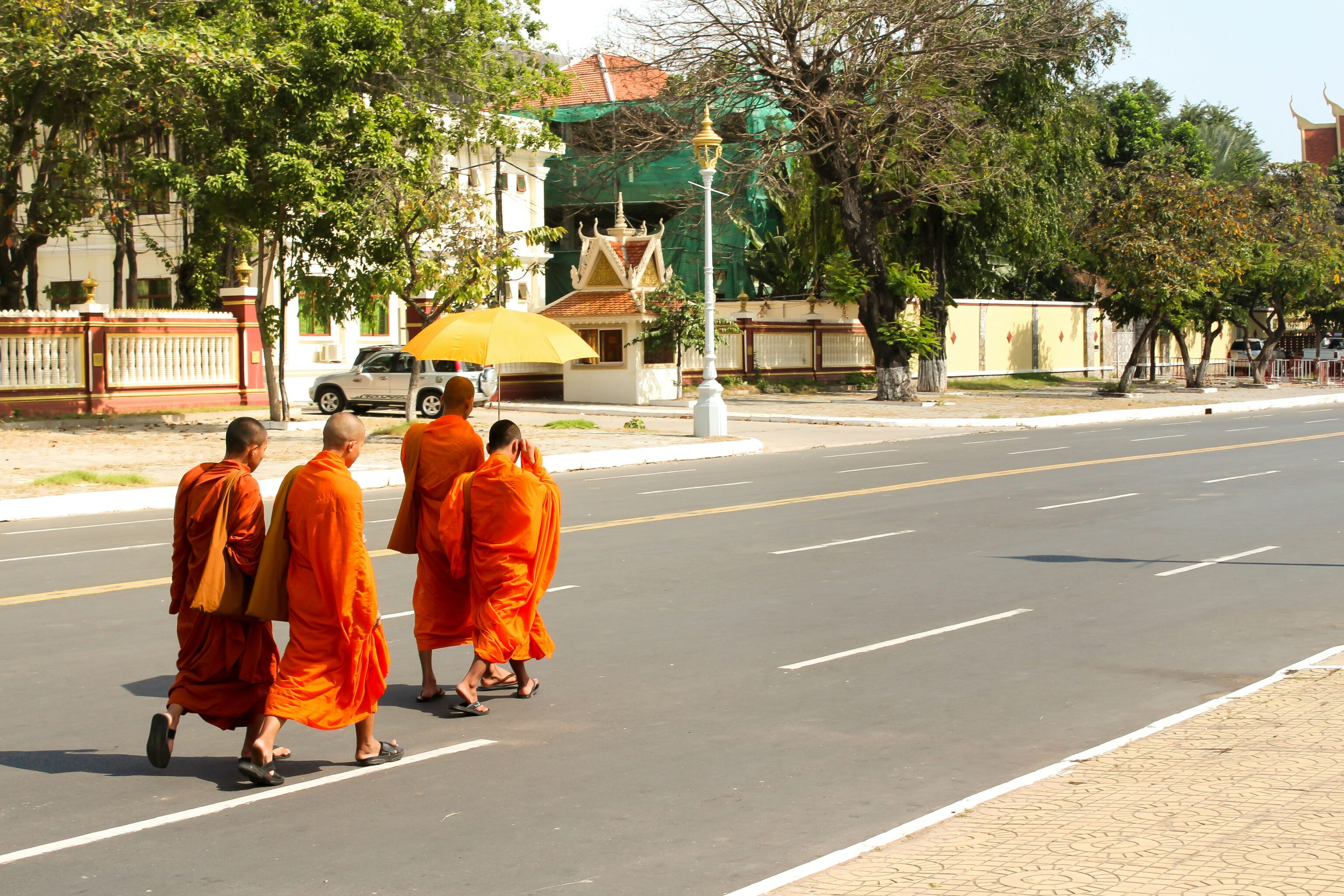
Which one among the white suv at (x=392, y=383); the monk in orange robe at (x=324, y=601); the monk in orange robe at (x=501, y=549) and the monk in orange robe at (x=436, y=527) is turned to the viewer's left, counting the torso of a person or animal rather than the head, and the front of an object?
the white suv

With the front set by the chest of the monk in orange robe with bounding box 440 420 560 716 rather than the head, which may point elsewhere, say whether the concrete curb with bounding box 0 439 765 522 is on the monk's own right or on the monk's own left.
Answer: on the monk's own left

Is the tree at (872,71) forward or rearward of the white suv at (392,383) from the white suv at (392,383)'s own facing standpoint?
rearward

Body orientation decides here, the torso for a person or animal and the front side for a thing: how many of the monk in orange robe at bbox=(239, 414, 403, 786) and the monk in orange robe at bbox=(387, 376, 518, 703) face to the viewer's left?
0

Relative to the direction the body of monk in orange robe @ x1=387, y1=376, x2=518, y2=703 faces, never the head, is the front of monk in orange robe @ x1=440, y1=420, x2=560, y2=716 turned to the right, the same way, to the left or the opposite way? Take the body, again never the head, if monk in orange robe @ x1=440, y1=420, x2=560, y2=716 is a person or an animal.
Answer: the same way

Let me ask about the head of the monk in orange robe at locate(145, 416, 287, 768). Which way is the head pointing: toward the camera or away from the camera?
away from the camera

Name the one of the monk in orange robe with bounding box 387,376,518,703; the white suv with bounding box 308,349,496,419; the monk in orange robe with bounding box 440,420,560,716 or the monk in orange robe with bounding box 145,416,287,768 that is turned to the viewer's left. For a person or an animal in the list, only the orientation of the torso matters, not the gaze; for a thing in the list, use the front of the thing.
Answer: the white suv

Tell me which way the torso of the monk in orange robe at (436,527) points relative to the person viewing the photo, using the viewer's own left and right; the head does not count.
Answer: facing away from the viewer and to the right of the viewer

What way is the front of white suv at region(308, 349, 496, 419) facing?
to the viewer's left

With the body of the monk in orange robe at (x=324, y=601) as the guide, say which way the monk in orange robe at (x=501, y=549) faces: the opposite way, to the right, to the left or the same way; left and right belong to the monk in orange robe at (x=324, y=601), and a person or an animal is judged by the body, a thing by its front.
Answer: the same way

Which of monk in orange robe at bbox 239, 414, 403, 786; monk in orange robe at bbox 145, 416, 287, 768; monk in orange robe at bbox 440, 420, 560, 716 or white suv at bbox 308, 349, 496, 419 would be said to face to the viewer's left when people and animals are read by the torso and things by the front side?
the white suv

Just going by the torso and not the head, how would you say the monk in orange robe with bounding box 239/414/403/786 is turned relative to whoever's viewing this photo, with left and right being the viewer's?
facing away from the viewer and to the right of the viewer

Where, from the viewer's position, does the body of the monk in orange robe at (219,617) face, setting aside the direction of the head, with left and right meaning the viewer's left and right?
facing away from the viewer and to the right of the viewer

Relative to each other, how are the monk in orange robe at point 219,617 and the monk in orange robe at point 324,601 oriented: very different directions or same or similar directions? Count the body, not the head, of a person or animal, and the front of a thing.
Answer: same or similar directions
